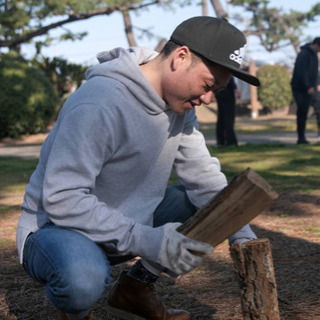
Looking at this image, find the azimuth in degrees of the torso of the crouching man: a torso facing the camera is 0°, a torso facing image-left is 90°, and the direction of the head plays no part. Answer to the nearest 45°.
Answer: approximately 315°

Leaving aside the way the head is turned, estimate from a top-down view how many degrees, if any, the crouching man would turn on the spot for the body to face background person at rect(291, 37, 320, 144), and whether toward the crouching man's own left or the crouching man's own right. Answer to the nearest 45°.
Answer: approximately 135° to the crouching man's own left

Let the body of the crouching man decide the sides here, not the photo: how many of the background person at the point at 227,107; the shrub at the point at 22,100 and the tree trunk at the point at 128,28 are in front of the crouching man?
0

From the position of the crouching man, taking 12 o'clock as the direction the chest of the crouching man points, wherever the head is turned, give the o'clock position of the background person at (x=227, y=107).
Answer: The background person is roughly at 8 o'clock from the crouching man.

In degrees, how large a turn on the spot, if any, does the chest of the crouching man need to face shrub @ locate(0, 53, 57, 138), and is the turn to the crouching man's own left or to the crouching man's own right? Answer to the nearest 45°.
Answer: approximately 135° to the crouching man's own left

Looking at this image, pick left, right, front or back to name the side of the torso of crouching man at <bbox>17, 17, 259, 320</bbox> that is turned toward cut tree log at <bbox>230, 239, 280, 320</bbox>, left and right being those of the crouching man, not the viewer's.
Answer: front

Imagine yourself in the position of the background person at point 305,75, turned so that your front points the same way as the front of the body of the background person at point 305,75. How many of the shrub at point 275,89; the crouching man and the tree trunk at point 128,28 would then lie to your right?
1

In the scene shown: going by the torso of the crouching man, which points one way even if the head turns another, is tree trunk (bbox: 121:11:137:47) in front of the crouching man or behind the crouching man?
behind

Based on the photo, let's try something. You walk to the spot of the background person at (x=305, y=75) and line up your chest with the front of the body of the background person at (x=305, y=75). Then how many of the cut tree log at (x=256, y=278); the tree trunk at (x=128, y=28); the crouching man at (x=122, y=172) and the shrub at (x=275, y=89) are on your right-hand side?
2
